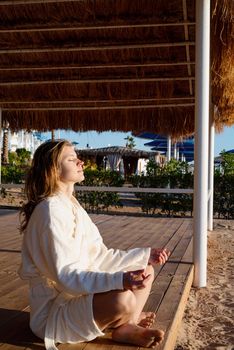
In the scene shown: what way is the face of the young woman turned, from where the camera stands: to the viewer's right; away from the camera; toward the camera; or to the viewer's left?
to the viewer's right

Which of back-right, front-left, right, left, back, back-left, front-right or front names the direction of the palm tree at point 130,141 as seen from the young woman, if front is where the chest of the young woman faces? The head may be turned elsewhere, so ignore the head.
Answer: left

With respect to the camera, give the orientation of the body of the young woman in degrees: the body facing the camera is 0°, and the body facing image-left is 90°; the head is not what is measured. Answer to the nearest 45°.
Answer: approximately 270°
